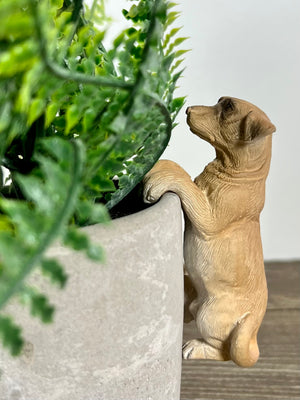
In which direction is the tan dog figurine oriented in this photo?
to the viewer's left
